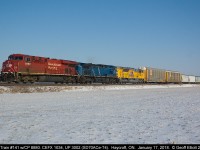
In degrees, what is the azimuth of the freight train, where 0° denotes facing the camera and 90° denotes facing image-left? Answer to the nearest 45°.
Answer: approximately 45°

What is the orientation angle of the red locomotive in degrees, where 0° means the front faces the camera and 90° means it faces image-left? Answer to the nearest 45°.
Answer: approximately 45°

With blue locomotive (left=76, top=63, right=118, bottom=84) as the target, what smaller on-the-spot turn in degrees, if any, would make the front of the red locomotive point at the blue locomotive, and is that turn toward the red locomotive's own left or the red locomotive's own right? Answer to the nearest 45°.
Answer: approximately 180°
